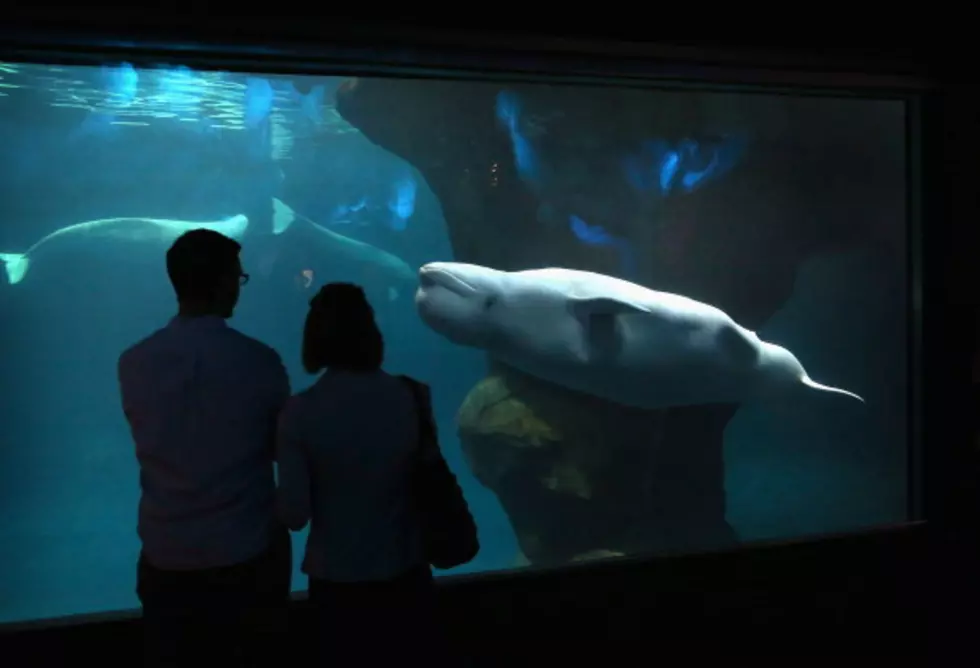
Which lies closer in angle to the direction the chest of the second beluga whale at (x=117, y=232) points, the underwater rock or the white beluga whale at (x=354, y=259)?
the white beluga whale

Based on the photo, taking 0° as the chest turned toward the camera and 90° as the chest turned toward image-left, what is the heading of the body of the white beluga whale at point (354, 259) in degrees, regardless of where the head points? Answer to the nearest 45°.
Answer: approximately 270°

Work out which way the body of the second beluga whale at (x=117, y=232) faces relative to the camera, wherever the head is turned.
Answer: to the viewer's right

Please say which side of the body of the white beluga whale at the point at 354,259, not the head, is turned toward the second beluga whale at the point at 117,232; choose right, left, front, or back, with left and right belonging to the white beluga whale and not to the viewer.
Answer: back

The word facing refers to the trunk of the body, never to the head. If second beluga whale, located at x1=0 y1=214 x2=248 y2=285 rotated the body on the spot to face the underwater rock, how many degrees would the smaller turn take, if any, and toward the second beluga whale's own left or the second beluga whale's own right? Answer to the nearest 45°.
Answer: approximately 45° to the second beluga whale's own right

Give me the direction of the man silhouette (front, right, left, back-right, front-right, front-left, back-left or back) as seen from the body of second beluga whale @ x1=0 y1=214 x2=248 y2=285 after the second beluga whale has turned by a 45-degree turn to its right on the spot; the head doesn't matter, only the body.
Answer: front-right

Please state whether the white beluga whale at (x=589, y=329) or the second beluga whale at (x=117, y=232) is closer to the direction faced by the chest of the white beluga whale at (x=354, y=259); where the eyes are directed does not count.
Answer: the white beluga whale

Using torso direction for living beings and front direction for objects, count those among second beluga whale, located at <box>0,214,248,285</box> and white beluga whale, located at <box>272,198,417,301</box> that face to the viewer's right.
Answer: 2

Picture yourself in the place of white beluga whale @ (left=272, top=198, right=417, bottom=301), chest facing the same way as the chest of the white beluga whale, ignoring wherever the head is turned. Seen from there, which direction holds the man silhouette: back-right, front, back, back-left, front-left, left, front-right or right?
right

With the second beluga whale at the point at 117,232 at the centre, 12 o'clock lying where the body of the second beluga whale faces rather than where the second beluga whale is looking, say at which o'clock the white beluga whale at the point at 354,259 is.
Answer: The white beluga whale is roughly at 12 o'clock from the second beluga whale.
